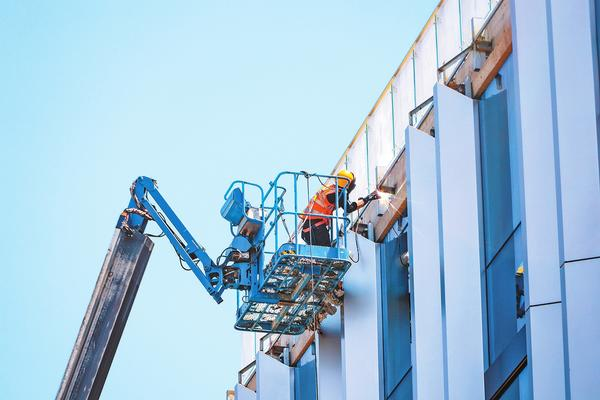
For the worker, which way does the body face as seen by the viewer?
to the viewer's right
